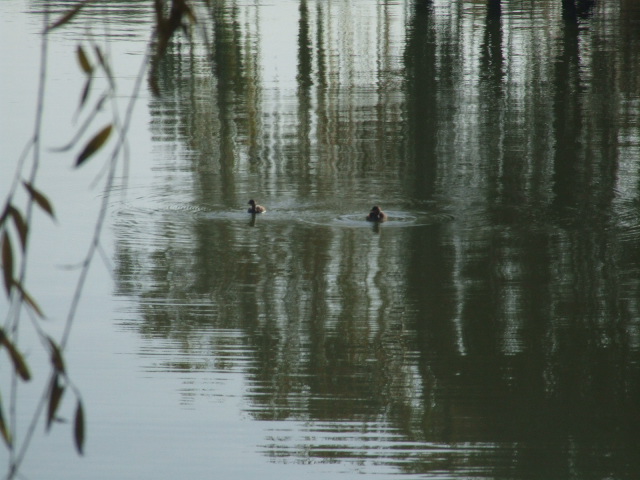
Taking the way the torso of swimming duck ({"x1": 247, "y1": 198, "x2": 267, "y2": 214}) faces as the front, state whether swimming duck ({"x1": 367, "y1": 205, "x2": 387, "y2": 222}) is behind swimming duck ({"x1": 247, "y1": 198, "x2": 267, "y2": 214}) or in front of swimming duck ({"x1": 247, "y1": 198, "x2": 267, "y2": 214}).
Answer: behind

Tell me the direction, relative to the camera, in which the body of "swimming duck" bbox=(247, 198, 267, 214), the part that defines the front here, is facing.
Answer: to the viewer's left
